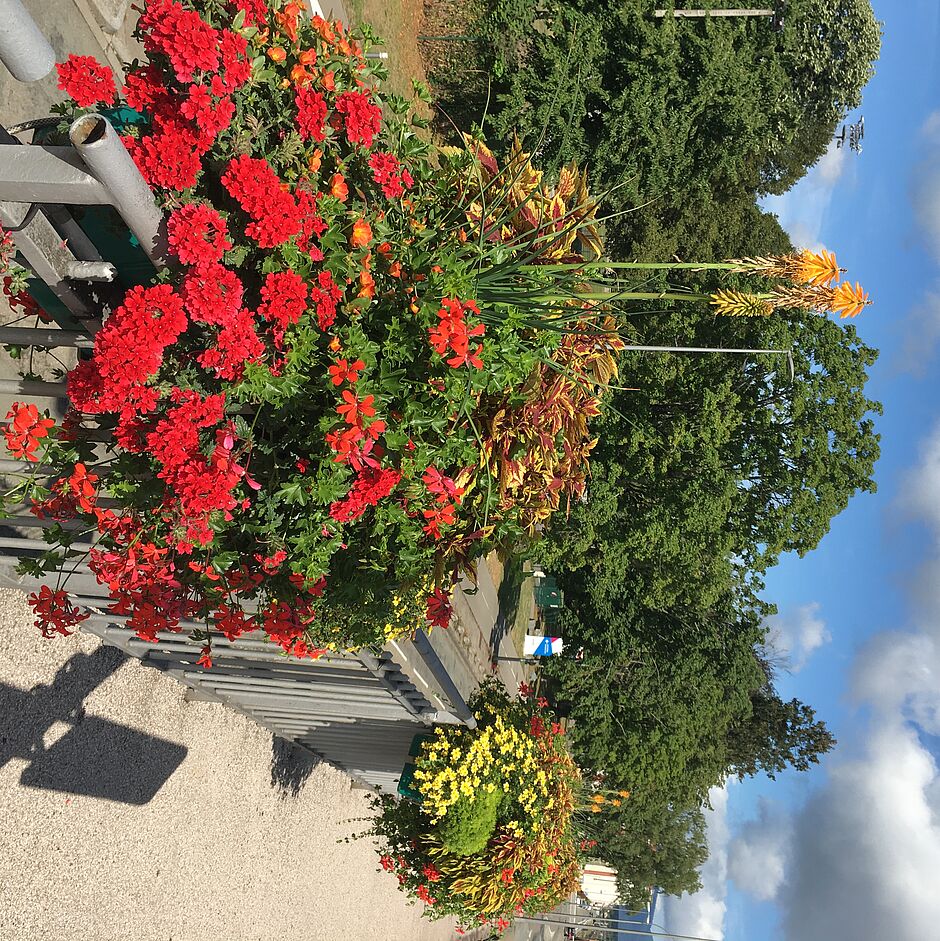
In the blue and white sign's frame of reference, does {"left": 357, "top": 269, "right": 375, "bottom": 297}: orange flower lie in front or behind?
in front

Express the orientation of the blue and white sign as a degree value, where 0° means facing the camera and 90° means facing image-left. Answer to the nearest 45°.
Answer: approximately 0°

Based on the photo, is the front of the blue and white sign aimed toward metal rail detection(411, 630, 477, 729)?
yes

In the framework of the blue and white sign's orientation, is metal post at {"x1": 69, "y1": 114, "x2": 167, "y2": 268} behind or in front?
in front

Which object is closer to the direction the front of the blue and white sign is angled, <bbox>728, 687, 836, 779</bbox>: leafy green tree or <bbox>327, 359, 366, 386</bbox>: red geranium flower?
the red geranium flower

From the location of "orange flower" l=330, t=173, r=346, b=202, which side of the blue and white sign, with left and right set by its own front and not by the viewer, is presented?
front

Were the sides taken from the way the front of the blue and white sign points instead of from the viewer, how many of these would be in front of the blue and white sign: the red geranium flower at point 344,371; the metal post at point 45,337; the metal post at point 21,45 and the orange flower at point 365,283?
4

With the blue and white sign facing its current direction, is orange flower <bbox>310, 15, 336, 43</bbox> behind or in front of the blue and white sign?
in front
